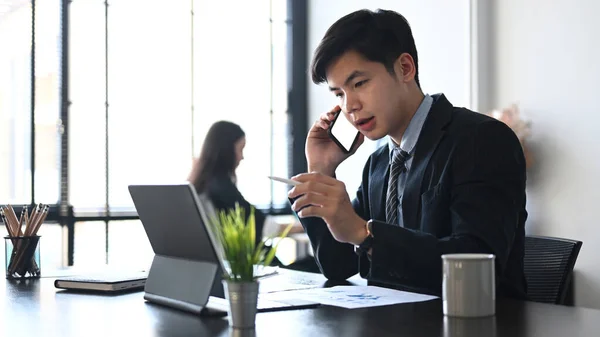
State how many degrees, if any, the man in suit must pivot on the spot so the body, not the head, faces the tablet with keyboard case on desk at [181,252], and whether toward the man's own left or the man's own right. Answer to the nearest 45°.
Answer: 0° — they already face it

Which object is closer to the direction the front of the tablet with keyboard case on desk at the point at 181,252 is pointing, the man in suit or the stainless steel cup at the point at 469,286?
the man in suit

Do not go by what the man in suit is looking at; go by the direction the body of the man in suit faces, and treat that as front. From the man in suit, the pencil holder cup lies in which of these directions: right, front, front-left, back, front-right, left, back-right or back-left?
front-right

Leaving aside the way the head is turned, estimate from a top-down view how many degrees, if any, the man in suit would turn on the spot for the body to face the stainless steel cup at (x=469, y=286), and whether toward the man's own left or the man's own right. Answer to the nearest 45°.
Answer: approximately 45° to the man's own left

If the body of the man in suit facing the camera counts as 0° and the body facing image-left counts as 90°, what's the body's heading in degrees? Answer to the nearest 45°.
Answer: approximately 45°

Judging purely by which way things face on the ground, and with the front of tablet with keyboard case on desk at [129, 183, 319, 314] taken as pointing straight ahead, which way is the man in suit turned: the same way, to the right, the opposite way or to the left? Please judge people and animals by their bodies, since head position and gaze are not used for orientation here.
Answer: the opposite way

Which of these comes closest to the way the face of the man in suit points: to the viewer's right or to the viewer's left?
to the viewer's left

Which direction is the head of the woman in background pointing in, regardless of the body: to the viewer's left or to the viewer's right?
to the viewer's right

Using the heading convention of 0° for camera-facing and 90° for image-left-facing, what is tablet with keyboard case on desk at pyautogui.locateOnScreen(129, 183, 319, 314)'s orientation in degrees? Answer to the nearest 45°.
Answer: approximately 225°
